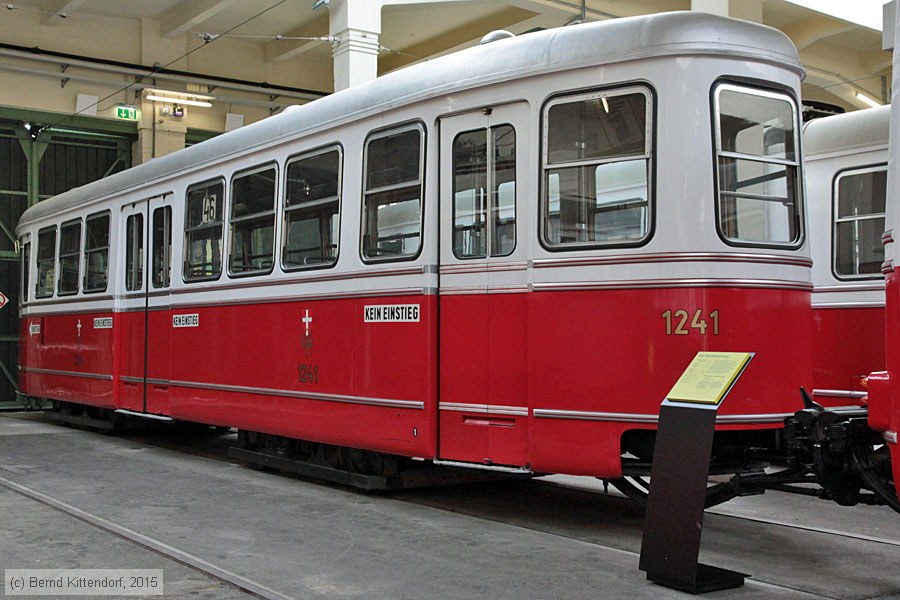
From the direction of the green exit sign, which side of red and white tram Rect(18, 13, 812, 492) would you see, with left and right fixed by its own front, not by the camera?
back

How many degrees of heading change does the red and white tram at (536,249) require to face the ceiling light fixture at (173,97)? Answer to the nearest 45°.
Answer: approximately 180°

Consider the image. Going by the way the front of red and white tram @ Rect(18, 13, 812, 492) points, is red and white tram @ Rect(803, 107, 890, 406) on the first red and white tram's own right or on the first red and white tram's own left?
on the first red and white tram's own left

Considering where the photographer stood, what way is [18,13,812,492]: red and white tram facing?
facing the viewer and to the right of the viewer

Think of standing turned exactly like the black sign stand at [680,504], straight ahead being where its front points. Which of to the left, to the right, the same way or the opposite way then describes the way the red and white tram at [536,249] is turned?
to the left

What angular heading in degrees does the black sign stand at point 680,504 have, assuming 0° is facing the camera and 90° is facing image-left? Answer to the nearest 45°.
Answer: approximately 45°

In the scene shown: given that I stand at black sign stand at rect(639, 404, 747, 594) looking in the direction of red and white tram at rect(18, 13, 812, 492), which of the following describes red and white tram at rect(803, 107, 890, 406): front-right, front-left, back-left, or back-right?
front-right

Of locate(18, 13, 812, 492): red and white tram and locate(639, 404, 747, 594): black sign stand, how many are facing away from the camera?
0

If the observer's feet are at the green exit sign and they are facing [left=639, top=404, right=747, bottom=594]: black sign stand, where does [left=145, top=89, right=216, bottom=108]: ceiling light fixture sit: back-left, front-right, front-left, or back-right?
front-left
